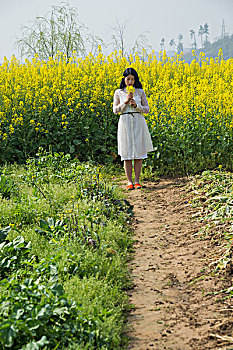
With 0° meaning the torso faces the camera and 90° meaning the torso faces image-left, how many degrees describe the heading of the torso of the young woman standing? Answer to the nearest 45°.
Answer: approximately 0°

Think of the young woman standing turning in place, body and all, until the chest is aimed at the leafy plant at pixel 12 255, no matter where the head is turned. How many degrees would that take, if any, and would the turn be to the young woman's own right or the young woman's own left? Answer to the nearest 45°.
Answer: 0° — they already face it

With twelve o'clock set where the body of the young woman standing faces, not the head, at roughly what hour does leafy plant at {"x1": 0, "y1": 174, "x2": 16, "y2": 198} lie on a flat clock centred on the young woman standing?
The leafy plant is roughly at 2 o'clock from the young woman standing.

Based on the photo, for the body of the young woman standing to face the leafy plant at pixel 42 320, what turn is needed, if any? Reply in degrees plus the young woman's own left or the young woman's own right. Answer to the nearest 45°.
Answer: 0° — they already face it

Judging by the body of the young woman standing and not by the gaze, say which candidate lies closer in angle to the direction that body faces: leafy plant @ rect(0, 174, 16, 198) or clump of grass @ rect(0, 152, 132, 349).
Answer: the clump of grass

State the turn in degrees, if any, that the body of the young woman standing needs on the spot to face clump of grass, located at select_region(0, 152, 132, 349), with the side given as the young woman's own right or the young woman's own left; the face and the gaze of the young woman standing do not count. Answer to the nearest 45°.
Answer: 0° — they already face it
